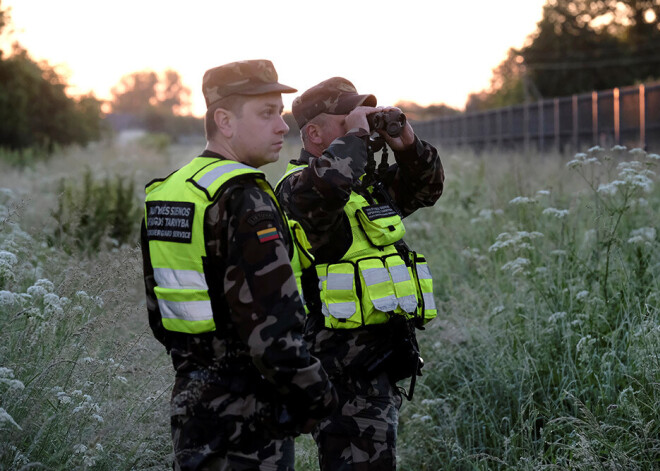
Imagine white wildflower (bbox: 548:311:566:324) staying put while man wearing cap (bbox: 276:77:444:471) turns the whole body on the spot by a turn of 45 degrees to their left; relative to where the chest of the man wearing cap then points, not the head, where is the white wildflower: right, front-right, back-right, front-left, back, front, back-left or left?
front-left

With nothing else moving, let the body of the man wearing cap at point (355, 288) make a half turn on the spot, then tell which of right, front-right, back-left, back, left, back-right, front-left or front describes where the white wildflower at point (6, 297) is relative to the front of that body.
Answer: front-left

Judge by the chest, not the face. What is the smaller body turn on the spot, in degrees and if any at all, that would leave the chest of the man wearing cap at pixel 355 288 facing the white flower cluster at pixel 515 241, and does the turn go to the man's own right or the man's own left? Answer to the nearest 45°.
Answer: approximately 90° to the man's own left

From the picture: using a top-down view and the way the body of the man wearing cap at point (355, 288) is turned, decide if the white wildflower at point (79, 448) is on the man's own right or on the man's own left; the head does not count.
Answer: on the man's own right

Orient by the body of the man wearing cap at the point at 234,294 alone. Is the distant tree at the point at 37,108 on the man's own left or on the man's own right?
on the man's own left

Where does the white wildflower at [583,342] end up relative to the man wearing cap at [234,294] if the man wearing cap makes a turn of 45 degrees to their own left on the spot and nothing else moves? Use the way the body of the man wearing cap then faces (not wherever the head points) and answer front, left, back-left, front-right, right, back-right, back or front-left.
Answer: front-right

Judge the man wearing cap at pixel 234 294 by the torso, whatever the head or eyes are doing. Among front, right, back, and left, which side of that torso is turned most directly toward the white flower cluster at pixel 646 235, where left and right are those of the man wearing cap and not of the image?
front

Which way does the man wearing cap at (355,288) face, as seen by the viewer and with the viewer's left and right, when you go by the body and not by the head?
facing the viewer and to the right of the viewer

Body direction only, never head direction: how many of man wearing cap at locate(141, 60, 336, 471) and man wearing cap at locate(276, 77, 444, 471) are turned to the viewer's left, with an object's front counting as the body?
0

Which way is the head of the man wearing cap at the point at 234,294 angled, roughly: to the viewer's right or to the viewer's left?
to the viewer's right

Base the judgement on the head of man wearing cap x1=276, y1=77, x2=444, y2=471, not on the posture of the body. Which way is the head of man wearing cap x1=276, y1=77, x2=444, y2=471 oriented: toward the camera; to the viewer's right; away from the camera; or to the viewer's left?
to the viewer's right

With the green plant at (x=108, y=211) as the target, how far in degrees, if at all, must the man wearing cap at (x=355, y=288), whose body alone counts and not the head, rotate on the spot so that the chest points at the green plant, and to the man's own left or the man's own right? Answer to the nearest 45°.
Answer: approximately 180°

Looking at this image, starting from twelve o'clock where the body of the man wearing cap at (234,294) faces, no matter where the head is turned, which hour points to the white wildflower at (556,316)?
The white wildflower is roughly at 12 o'clock from the man wearing cap.

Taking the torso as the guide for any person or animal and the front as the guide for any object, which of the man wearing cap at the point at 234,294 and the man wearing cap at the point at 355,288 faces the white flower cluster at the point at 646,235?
the man wearing cap at the point at 234,294
